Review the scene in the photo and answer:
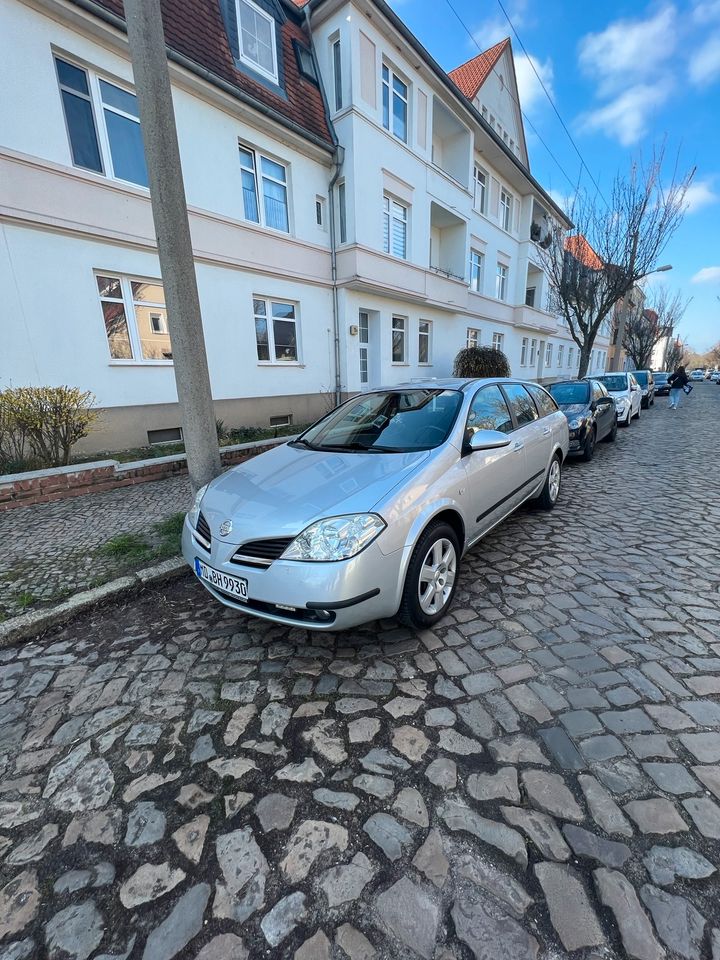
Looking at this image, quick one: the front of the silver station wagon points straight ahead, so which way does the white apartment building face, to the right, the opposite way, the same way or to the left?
to the left

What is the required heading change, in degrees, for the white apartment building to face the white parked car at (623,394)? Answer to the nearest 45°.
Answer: approximately 45° to its left

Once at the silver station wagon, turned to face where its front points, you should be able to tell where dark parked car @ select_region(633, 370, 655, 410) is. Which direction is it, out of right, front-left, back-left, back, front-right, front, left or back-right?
back

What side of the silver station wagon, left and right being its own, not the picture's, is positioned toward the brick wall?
right

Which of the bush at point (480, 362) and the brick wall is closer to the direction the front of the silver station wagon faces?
the brick wall

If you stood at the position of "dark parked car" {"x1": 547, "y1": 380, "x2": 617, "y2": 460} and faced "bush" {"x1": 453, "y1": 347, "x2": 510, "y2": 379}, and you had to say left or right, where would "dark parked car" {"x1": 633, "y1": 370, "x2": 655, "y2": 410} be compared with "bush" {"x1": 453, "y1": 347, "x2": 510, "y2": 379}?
right

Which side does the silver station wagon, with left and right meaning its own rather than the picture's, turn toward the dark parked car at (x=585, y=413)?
back

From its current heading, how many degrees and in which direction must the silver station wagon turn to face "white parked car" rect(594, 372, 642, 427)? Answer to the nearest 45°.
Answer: approximately 180°

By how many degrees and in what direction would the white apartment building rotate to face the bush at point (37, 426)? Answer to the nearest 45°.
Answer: approximately 90° to its right
